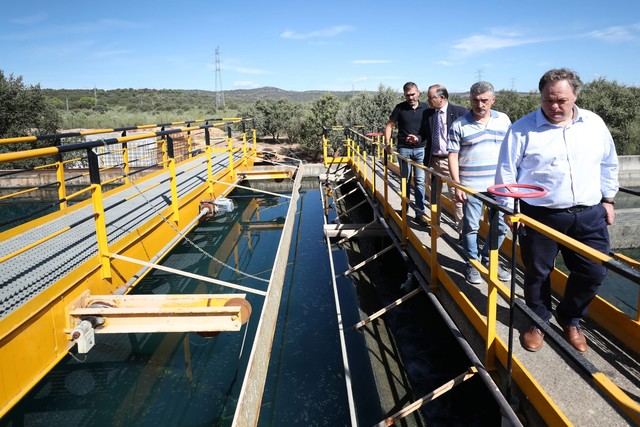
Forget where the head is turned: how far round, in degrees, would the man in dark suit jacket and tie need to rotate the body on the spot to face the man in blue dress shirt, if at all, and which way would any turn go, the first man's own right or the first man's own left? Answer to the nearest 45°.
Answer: approximately 45° to the first man's own left

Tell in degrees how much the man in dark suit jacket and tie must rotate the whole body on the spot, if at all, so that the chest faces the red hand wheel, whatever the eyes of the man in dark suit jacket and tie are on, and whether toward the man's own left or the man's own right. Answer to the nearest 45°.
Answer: approximately 45° to the man's own left

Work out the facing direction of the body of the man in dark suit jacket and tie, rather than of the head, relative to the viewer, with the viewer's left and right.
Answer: facing the viewer and to the left of the viewer

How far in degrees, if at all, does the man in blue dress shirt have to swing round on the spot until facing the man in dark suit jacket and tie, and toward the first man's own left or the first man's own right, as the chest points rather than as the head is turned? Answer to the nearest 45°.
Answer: approximately 135° to the first man's own right

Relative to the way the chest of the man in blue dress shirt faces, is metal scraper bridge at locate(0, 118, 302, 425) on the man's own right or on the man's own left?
on the man's own right

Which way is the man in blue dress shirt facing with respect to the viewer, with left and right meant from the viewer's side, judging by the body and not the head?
facing the viewer

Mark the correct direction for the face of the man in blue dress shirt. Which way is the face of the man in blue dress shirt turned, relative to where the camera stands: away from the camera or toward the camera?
toward the camera

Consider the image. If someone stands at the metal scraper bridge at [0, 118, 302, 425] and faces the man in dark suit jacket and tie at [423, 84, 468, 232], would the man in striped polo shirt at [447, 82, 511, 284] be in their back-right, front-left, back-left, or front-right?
front-right

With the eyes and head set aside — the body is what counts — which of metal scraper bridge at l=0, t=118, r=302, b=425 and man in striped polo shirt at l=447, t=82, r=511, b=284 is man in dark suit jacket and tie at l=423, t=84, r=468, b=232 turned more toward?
the metal scraper bridge

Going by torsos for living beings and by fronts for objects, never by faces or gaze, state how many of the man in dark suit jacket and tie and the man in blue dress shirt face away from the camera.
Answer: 0

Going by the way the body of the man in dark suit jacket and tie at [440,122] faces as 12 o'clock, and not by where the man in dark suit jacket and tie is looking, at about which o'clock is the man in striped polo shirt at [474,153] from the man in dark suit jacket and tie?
The man in striped polo shirt is roughly at 10 o'clock from the man in dark suit jacket and tie.
